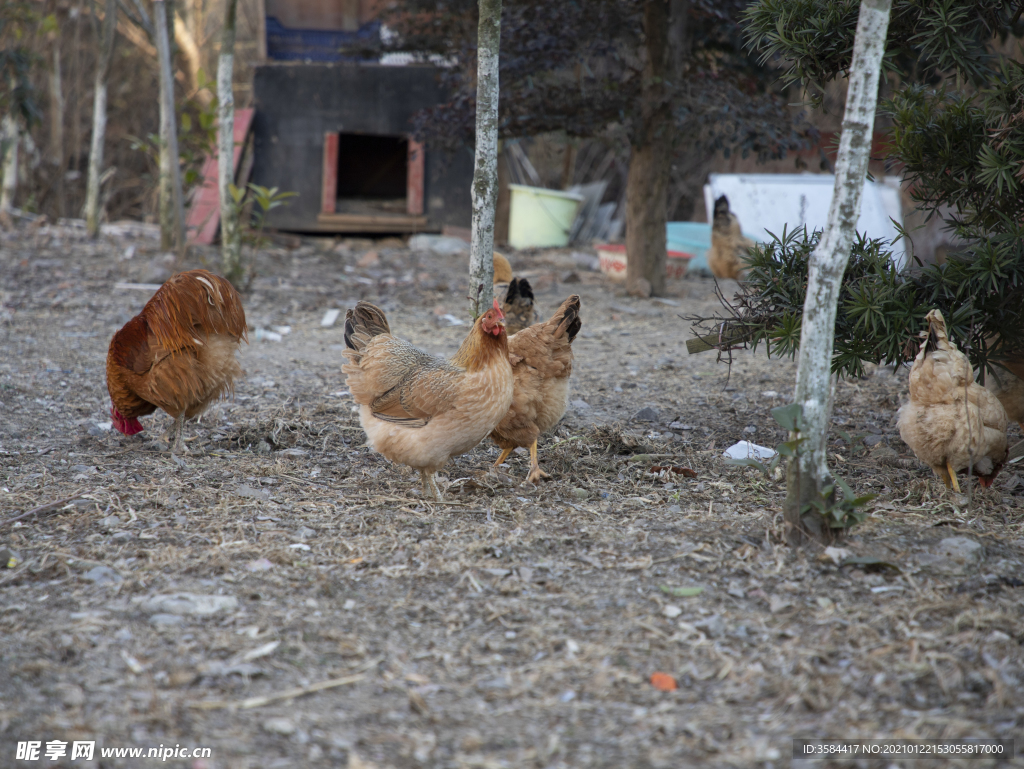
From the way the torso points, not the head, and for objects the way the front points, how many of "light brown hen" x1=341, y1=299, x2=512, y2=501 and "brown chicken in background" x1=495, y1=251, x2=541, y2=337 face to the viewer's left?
0

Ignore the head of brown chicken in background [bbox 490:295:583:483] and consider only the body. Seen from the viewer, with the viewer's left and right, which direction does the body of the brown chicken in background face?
facing to the left of the viewer

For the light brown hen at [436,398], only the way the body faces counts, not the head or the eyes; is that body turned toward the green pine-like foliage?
yes

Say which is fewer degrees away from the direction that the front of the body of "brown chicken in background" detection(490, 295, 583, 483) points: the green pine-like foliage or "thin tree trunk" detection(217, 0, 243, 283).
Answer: the thin tree trunk

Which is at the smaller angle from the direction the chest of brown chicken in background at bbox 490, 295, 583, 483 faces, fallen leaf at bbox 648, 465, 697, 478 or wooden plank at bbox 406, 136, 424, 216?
the wooden plank

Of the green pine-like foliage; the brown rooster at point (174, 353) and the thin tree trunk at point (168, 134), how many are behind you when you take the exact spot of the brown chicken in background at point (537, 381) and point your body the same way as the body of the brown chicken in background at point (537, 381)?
1

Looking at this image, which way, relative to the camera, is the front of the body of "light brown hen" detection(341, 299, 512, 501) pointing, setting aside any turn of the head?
to the viewer's right
